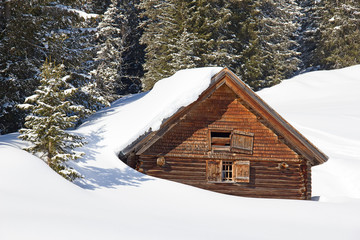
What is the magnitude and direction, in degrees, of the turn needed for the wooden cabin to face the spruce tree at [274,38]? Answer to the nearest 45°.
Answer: approximately 180°

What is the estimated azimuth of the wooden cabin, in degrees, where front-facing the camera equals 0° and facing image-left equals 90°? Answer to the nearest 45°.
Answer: approximately 0°

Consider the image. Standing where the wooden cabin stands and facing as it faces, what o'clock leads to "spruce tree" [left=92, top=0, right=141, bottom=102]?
The spruce tree is roughly at 5 o'clock from the wooden cabin.

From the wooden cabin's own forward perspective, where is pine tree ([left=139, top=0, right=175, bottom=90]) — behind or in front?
behind

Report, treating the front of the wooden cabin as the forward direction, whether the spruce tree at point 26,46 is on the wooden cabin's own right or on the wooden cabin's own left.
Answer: on the wooden cabin's own right
